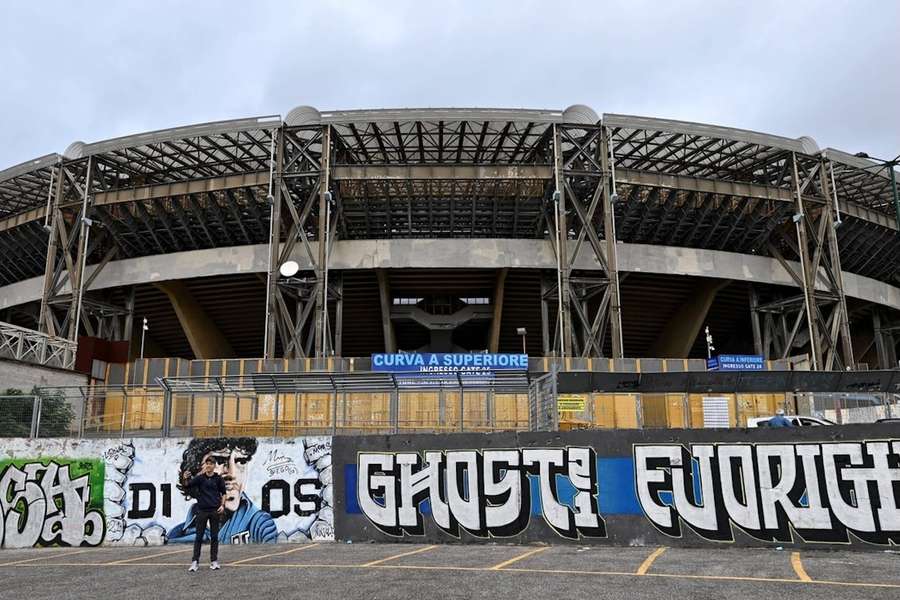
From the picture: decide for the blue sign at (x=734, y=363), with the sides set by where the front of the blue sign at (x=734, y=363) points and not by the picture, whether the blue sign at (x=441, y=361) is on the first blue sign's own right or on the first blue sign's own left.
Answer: on the first blue sign's own right

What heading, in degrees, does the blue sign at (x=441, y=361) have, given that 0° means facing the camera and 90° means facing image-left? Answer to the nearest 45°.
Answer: approximately 0°

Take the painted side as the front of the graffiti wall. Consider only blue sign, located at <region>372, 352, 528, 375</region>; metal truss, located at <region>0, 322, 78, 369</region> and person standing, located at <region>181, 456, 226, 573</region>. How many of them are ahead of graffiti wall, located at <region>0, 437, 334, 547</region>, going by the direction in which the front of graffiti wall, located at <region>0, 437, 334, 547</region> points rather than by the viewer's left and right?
1

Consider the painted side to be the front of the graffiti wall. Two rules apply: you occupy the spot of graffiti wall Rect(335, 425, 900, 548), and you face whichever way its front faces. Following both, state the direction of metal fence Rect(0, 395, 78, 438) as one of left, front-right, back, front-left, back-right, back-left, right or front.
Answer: right

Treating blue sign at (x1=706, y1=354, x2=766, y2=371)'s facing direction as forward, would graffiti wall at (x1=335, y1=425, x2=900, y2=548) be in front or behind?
in front

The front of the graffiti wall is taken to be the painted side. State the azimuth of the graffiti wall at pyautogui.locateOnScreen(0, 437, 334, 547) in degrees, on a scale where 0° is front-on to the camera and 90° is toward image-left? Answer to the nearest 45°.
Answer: approximately 0°

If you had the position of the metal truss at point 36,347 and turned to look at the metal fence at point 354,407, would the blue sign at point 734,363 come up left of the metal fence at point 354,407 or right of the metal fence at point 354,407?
left
